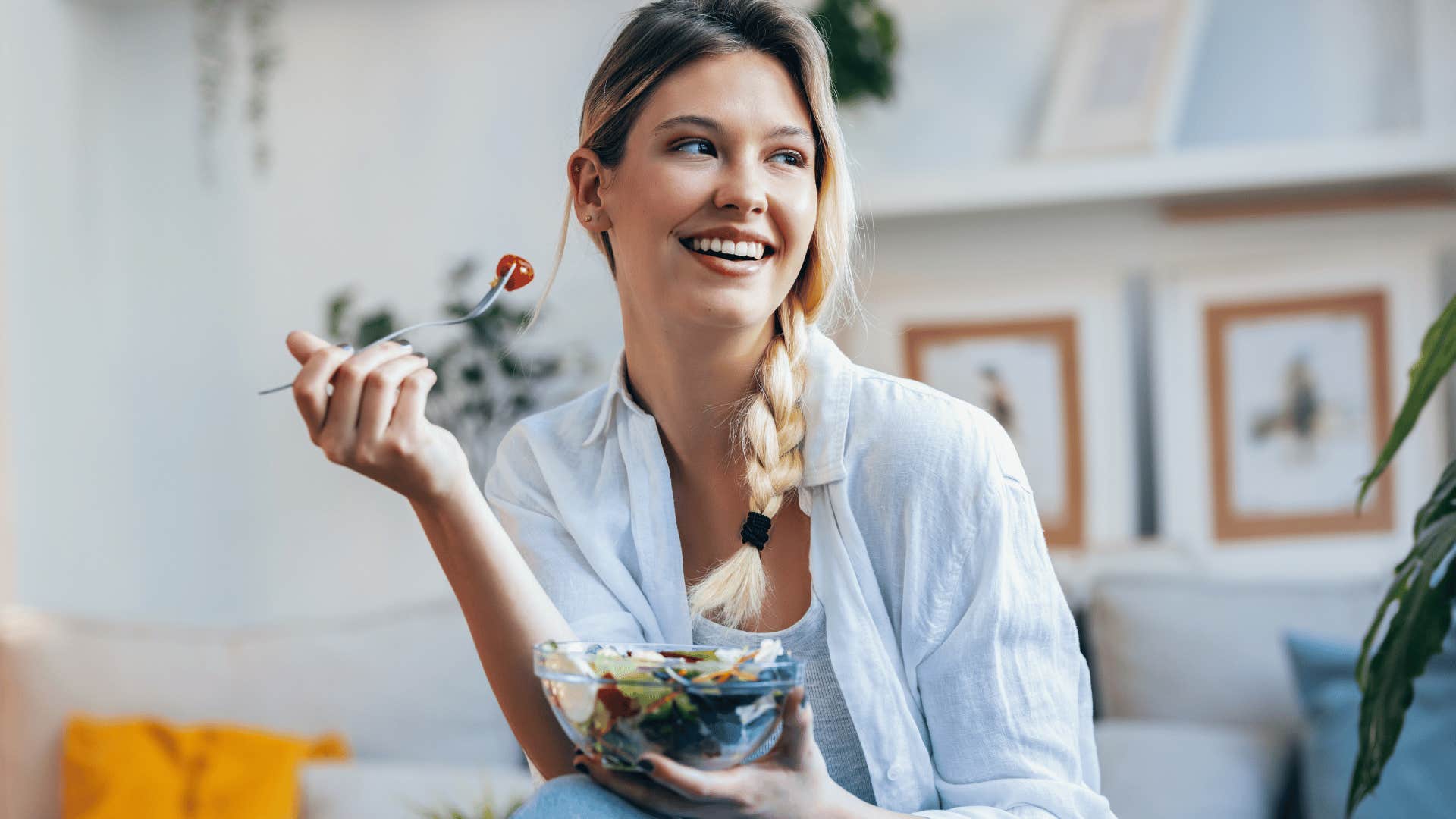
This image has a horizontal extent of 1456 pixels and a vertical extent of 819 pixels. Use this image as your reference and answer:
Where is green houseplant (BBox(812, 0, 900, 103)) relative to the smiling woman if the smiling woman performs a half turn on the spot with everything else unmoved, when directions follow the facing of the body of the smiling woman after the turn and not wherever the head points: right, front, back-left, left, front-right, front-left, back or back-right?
front

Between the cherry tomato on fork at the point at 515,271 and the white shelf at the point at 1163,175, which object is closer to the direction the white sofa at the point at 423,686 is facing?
the cherry tomato on fork

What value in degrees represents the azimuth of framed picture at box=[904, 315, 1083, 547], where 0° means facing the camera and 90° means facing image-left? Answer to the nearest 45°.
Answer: approximately 0°

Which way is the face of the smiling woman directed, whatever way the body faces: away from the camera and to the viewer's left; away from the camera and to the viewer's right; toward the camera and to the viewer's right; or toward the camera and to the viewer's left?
toward the camera and to the viewer's right

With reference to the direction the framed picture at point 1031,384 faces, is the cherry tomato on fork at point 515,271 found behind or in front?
in front

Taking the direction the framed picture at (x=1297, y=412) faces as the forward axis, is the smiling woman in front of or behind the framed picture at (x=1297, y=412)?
in front

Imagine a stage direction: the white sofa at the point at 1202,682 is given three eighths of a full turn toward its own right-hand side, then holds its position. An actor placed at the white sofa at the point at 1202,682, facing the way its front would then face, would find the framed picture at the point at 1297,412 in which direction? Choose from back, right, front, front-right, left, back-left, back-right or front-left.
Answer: front-right

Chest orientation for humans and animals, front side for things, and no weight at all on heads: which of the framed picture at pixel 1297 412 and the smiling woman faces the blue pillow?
the framed picture
